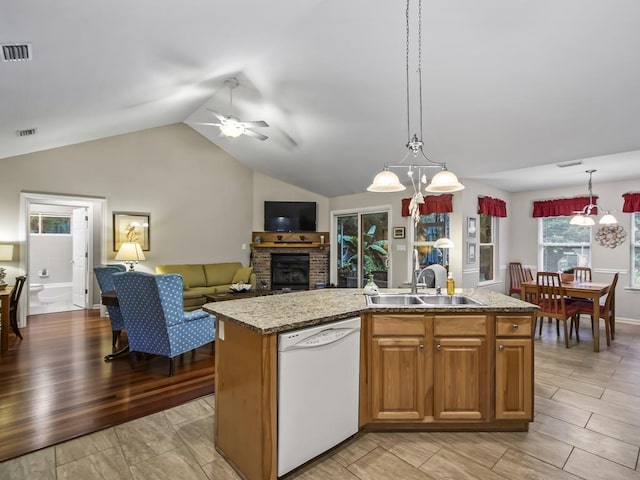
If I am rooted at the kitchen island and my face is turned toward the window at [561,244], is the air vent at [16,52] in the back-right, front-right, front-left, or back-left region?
back-left

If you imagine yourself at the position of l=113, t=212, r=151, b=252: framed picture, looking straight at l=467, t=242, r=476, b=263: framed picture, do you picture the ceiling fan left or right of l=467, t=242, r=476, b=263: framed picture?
right

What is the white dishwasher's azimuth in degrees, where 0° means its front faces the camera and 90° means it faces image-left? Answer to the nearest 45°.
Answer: approximately 315°

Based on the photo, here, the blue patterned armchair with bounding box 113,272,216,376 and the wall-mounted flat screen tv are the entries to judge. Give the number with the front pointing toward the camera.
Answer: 1

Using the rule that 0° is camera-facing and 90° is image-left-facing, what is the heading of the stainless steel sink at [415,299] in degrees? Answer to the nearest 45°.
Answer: approximately 0°

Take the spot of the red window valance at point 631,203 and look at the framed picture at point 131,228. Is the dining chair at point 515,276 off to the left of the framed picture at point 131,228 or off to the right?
right

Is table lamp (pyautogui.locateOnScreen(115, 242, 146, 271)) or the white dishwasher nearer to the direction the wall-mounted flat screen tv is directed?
the white dishwasher

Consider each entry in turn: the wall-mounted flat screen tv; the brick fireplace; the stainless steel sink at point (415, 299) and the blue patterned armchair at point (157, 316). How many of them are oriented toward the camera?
3
